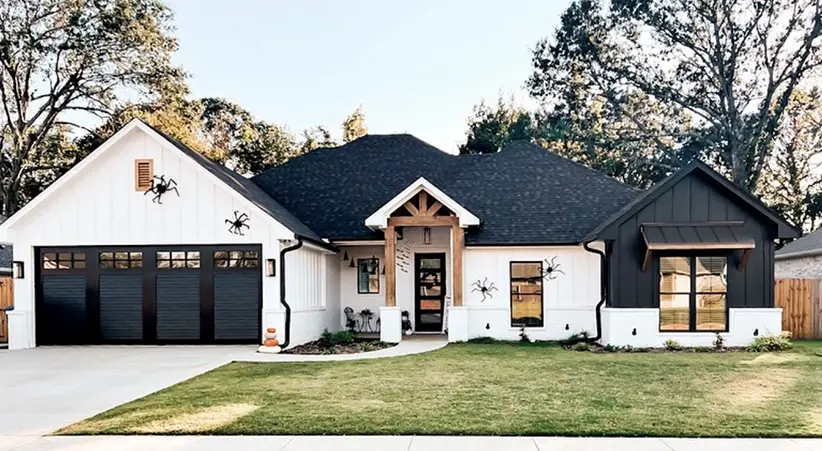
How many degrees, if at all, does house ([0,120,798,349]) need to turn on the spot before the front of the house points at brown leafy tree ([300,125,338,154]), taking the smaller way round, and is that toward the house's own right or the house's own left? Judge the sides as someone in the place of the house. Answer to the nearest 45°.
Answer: approximately 180°

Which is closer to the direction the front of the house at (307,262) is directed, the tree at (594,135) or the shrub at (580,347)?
the shrub

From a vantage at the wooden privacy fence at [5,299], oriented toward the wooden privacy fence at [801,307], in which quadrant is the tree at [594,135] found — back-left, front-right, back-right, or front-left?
front-left

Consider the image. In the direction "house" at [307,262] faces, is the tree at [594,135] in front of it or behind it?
behind

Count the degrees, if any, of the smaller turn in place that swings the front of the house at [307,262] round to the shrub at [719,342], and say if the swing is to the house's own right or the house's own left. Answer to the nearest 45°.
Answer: approximately 90° to the house's own left

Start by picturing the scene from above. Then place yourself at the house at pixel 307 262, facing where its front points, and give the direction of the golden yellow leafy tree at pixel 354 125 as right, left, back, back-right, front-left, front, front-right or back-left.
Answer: back

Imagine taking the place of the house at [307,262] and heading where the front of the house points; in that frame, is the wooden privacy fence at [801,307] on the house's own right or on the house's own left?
on the house's own left

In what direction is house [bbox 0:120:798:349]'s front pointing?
toward the camera
